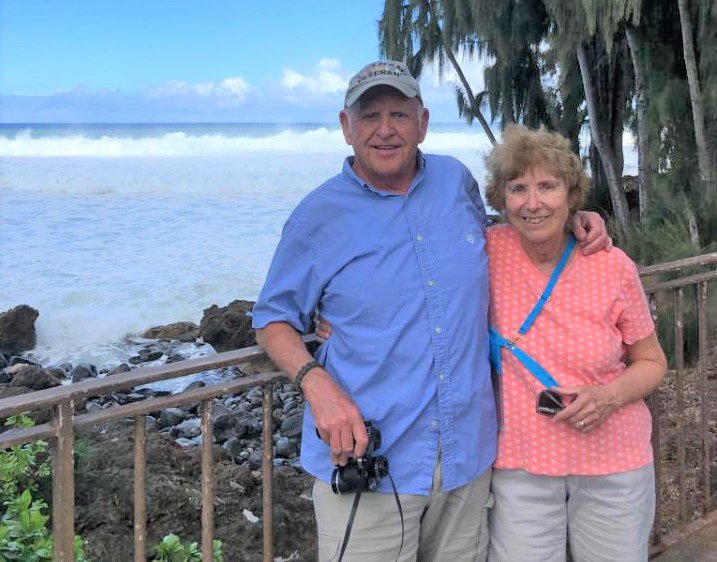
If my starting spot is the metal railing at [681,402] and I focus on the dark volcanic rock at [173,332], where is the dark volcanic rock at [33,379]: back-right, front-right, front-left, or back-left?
front-left

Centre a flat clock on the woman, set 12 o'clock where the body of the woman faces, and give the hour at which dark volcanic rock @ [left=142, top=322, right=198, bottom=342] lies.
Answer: The dark volcanic rock is roughly at 5 o'clock from the woman.

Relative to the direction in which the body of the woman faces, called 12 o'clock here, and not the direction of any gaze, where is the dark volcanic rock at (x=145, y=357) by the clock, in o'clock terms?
The dark volcanic rock is roughly at 5 o'clock from the woman.

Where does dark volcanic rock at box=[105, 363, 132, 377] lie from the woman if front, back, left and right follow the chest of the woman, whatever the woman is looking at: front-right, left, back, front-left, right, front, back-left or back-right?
back-right

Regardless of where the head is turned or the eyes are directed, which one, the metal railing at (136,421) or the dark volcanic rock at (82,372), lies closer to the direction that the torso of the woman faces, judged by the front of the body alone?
the metal railing

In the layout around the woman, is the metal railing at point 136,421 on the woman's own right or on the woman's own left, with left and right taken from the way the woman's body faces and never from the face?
on the woman's own right

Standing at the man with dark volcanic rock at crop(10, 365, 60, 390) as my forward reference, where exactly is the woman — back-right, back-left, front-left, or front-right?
back-right

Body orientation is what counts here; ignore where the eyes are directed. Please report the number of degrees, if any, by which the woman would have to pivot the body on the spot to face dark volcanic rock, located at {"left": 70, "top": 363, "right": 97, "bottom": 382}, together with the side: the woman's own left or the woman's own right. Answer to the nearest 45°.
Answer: approximately 135° to the woman's own right

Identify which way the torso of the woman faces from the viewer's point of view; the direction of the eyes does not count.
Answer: toward the camera

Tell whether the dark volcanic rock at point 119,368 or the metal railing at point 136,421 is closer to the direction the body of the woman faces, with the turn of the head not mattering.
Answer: the metal railing

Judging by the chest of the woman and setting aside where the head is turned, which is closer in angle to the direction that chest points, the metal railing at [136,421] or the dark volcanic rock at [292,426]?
the metal railing

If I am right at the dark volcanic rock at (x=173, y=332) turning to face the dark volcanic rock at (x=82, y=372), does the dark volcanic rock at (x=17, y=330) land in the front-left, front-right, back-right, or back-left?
front-right

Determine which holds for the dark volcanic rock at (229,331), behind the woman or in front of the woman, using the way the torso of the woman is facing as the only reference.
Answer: behind
